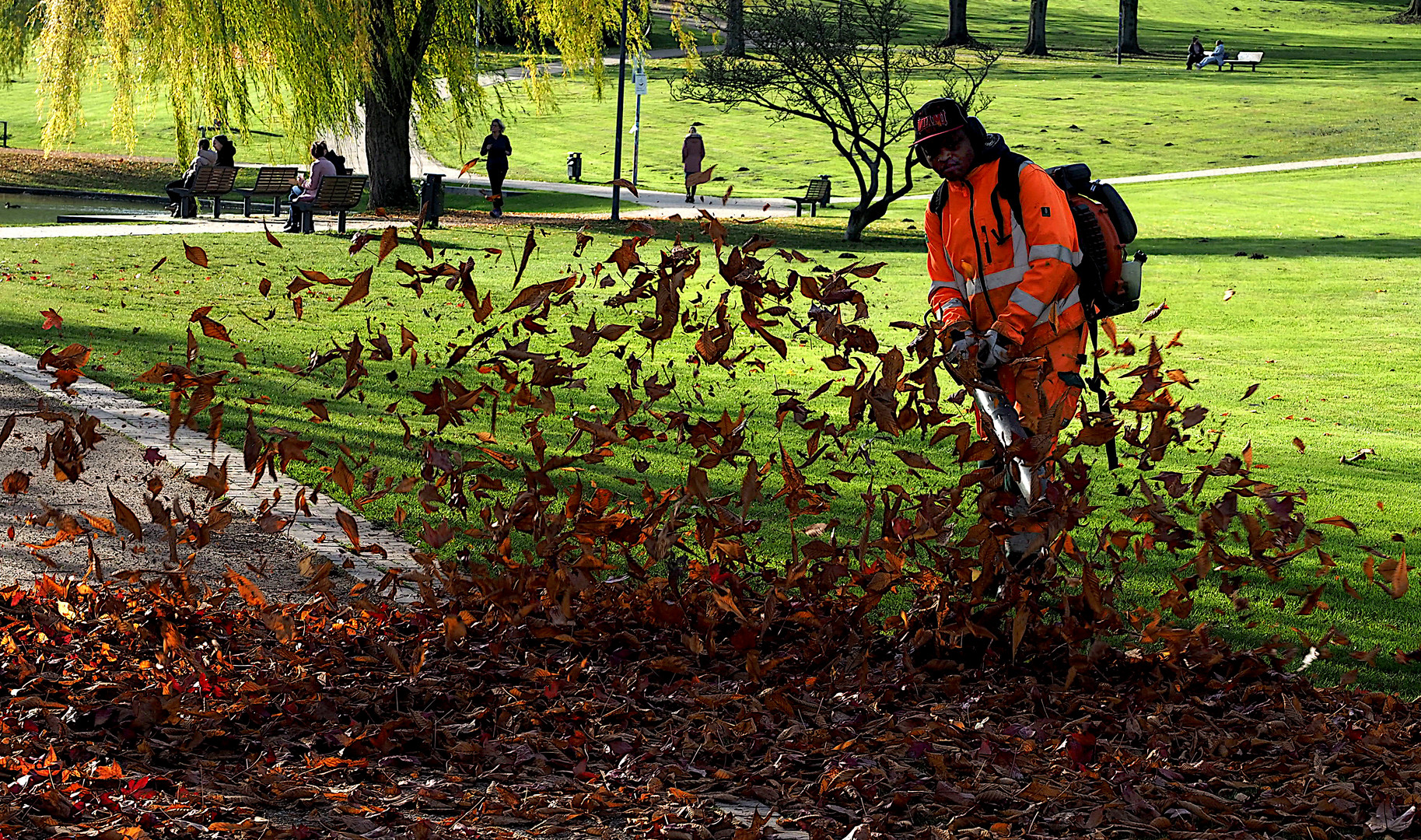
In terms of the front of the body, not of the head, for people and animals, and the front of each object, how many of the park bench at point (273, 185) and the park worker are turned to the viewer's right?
0

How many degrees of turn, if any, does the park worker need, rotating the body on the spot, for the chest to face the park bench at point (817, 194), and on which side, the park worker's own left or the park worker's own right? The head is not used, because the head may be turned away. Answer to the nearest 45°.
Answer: approximately 135° to the park worker's own right

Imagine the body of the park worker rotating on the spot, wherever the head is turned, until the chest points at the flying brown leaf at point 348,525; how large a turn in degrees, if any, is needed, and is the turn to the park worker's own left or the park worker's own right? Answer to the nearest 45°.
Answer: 0° — they already face it

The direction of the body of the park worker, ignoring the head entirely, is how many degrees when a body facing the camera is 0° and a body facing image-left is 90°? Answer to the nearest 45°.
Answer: approximately 45°

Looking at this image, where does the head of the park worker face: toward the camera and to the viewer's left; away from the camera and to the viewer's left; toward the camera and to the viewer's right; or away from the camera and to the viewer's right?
toward the camera and to the viewer's left

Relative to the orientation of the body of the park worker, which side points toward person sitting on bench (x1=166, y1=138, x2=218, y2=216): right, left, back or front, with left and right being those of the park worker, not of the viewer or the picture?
right
